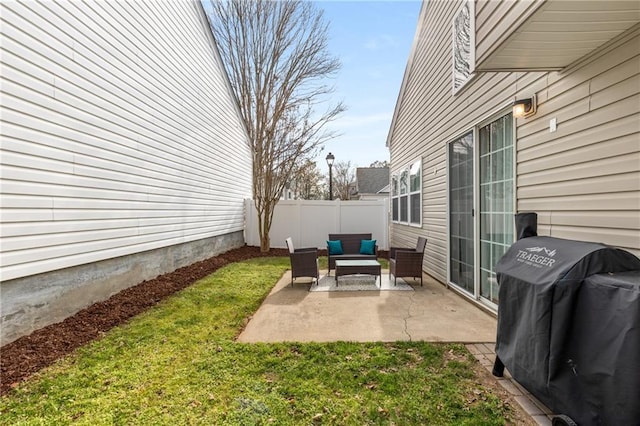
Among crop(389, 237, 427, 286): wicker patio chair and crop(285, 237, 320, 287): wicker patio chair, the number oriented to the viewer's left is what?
1

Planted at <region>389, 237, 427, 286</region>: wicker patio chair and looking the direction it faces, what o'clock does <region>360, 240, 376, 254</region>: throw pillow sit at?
The throw pillow is roughly at 2 o'clock from the wicker patio chair.

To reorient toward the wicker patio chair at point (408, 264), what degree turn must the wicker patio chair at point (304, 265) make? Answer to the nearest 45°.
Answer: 0° — it already faces it

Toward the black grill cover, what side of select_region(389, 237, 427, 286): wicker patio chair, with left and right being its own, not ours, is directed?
left

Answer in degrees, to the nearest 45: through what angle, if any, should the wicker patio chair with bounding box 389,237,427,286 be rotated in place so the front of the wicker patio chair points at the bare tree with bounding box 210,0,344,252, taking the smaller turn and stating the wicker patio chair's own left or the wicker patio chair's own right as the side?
approximately 45° to the wicker patio chair's own right

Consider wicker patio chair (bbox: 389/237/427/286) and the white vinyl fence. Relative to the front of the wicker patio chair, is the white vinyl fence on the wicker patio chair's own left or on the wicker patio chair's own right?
on the wicker patio chair's own right

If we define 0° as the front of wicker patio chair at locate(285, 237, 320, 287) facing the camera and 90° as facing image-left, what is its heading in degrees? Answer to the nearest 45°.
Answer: approximately 270°

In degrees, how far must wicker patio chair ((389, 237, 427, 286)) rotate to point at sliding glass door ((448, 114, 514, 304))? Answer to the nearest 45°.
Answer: approximately 135° to its left

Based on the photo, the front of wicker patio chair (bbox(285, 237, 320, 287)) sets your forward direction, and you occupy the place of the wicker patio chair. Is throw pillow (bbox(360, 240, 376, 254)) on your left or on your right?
on your left

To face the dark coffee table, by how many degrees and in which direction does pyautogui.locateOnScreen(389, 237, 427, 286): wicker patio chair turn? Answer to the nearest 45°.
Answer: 0° — it already faces it

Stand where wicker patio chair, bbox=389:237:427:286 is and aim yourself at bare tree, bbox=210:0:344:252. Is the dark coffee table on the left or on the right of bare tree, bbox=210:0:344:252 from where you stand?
left

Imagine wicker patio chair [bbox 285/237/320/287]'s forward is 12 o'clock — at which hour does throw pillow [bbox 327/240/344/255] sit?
The throw pillow is roughly at 10 o'clock from the wicker patio chair.

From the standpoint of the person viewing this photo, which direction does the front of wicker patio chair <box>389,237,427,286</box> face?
facing to the left of the viewer
